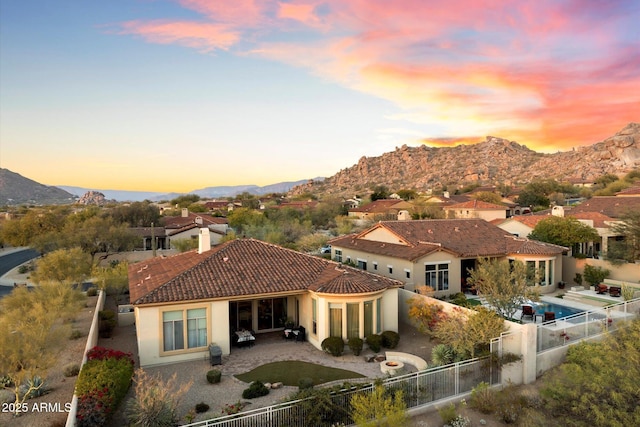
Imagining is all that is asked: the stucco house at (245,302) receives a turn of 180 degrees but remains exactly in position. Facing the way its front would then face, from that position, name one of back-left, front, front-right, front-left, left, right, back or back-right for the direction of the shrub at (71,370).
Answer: right

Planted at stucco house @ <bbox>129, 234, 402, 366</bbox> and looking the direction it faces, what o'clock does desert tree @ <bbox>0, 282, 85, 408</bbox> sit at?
The desert tree is roughly at 8 o'clock from the stucco house.

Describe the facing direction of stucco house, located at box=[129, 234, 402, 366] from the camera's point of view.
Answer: facing away from the viewer

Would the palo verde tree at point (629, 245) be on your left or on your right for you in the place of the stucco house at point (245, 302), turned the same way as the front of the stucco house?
on your right

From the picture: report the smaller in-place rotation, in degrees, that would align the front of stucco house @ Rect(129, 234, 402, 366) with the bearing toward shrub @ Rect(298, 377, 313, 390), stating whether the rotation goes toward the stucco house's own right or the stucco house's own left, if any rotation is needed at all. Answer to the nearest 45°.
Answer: approximately 135° to the stucco house's own right

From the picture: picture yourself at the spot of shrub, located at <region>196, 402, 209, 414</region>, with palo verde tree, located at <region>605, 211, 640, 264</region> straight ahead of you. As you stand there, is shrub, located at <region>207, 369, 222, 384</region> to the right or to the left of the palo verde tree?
left

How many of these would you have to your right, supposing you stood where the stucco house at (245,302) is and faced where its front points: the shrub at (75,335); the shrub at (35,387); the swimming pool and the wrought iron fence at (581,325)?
2

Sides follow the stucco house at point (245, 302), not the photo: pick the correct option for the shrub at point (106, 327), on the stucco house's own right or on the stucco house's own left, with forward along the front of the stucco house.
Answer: on the stucco house's own left
